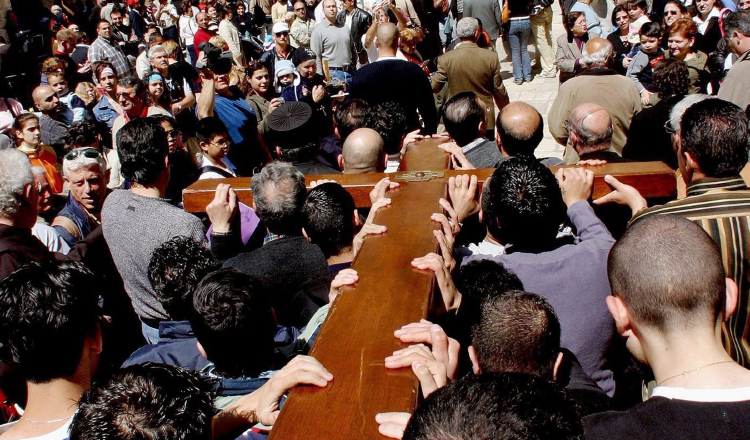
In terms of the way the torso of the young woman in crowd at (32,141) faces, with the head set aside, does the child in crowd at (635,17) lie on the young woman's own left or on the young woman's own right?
on the young woman's own left

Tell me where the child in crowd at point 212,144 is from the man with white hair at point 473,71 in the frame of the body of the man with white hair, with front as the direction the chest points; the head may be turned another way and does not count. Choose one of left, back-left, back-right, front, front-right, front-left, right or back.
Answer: back-left

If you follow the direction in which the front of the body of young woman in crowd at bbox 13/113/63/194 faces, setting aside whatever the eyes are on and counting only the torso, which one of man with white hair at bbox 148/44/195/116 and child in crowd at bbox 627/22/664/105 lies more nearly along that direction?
the child in crowd

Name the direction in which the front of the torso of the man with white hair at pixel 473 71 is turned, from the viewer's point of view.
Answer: away from the camera

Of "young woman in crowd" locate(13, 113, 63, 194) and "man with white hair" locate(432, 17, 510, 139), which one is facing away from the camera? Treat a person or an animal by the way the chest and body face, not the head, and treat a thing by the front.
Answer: the man with white hair

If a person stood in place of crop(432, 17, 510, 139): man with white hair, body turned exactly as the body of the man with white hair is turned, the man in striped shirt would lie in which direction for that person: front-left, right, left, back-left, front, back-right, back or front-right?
back

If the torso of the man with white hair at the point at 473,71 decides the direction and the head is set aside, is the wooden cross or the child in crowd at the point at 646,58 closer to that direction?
the child in crowd

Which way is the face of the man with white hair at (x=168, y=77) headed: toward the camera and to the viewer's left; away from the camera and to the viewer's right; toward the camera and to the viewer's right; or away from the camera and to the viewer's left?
toward the camera and to the viewer's right

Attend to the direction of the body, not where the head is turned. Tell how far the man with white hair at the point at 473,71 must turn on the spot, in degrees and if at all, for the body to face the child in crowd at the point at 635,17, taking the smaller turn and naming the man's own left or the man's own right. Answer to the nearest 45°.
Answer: approximately 45° to the man's own right

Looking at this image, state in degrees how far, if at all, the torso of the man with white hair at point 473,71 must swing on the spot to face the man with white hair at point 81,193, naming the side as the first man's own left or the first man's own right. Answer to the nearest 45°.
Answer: approximately 135° to the first man's own left

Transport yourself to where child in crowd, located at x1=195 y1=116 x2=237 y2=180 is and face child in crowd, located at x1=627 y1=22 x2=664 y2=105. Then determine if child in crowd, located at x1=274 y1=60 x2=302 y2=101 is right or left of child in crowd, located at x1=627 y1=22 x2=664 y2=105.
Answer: left

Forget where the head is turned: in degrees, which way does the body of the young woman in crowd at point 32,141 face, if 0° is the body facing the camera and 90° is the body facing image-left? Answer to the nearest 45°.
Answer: approximately 315°

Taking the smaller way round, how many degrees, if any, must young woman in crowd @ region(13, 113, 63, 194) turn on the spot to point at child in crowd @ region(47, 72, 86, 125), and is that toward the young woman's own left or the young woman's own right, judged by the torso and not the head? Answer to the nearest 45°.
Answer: approximately 135° to the young woman's own left

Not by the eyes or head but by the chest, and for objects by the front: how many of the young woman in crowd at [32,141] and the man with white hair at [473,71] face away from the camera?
1

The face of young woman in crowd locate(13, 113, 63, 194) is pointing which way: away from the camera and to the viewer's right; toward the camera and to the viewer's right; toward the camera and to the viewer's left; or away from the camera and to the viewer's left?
toward the camera and to the viewer's right
